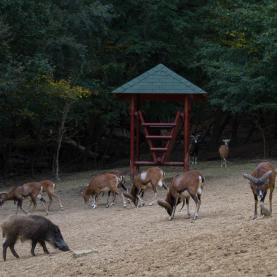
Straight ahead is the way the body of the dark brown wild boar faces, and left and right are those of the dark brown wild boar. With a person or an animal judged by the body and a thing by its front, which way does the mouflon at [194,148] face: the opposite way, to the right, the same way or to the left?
to the right

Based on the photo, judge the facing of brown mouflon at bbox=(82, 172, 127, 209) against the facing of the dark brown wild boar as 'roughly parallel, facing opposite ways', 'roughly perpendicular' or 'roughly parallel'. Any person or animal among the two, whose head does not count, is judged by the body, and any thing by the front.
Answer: roughly parallel, facing opposite ways

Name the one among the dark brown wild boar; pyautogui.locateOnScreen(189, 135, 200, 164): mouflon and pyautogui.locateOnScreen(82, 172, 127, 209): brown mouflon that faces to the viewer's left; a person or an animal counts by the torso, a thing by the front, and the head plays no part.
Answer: the brown mouflon

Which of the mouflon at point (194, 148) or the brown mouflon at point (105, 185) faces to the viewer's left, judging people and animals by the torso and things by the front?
the brown mouflon

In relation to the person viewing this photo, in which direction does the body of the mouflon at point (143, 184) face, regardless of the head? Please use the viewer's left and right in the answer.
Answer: facing the viewer and to the left of the viewer

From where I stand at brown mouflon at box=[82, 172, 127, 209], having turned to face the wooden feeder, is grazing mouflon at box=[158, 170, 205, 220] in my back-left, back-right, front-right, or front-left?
back-right

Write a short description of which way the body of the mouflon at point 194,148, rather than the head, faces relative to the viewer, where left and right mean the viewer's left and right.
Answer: facing the viewer

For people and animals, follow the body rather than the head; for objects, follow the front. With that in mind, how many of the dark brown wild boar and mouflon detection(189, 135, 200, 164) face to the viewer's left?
0

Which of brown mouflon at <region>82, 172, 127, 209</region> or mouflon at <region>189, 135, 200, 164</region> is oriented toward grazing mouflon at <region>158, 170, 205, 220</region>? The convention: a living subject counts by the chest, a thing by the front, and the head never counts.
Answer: the mouflon

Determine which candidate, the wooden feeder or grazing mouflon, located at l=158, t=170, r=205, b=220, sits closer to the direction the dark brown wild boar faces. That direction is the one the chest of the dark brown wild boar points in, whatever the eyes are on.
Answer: the grazing mouflon

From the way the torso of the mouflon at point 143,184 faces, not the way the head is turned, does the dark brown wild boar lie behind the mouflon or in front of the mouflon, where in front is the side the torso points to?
in front

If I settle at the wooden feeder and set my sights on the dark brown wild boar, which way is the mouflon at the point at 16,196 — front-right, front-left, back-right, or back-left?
front-right

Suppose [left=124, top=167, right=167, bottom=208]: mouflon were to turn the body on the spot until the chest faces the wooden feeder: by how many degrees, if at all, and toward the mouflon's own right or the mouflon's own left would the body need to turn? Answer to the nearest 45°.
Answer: approximately 135° to the mouflon's own right

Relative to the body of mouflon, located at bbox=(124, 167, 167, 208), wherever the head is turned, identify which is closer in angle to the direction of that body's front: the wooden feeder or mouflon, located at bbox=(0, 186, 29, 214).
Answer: the mouflon
